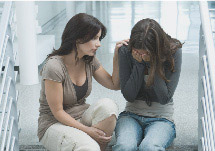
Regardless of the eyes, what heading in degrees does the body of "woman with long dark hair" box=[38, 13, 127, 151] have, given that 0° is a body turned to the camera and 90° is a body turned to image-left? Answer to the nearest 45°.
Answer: approximately 315°

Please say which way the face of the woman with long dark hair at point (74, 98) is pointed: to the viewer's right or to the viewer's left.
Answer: to the viewer's right

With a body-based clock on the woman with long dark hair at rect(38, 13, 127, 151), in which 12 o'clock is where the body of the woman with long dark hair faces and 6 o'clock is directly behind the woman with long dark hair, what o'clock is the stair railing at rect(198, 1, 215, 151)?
The stair railing is roughly at 11 o'clock from the woman with long dark hair.

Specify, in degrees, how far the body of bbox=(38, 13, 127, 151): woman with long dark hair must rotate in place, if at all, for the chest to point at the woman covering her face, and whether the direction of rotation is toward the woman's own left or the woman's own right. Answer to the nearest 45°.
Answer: approximately 45° to the woman's own left
